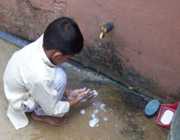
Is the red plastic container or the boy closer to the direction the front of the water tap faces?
the boy

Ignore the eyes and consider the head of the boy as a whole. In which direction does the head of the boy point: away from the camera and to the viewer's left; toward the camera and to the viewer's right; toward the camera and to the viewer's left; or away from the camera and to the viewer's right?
away from the camera and to the viewer's right

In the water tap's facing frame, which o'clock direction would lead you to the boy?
The boy is roughly at 12 o'clock from the water tap.

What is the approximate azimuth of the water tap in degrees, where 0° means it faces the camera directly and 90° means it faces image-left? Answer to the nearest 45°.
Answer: approximately 45°

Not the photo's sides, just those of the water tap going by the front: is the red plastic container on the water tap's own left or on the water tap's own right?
on the water tap's own left
